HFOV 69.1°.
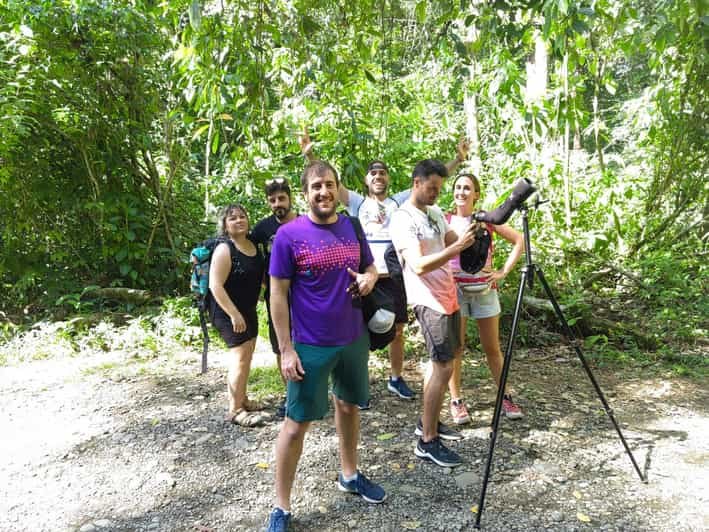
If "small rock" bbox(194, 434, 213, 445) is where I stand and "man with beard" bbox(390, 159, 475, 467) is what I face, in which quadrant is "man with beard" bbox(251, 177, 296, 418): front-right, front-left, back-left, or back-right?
front-left

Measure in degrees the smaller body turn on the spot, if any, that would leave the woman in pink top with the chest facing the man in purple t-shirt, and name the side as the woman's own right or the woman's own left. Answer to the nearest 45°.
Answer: approximately 45° to the woman's own right

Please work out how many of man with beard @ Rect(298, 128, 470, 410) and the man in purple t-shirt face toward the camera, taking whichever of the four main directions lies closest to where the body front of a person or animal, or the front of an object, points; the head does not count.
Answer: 2

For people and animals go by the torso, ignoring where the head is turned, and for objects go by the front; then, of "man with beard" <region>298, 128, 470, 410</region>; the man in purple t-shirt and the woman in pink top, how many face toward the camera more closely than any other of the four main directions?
3

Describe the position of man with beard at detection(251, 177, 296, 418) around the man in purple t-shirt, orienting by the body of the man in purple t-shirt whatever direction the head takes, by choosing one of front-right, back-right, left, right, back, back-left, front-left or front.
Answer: back

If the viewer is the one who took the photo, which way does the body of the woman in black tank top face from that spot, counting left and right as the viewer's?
facing the viewer and to the right of the viewer

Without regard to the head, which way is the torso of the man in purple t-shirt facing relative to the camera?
toward the camera

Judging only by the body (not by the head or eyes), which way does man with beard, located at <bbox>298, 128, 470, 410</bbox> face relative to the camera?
toward the camera

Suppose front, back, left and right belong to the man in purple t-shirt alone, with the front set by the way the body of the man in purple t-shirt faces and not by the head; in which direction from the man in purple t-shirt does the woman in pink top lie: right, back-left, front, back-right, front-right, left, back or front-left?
back-left

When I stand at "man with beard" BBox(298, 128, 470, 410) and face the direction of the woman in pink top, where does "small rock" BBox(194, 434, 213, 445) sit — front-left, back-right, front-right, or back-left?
back-right

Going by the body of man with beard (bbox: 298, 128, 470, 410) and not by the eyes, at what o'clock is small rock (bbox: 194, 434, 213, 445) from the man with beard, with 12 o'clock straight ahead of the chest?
The small rock is roughly at 2 o'clock from the man with beard.

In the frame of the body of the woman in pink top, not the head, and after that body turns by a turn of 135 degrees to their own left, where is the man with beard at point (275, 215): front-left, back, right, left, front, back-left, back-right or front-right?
back-left
